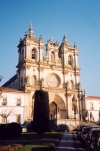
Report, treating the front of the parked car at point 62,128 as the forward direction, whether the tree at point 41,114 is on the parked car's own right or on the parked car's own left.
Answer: on the parked car's own left

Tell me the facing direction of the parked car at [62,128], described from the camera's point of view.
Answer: facing to the left of the viewer
